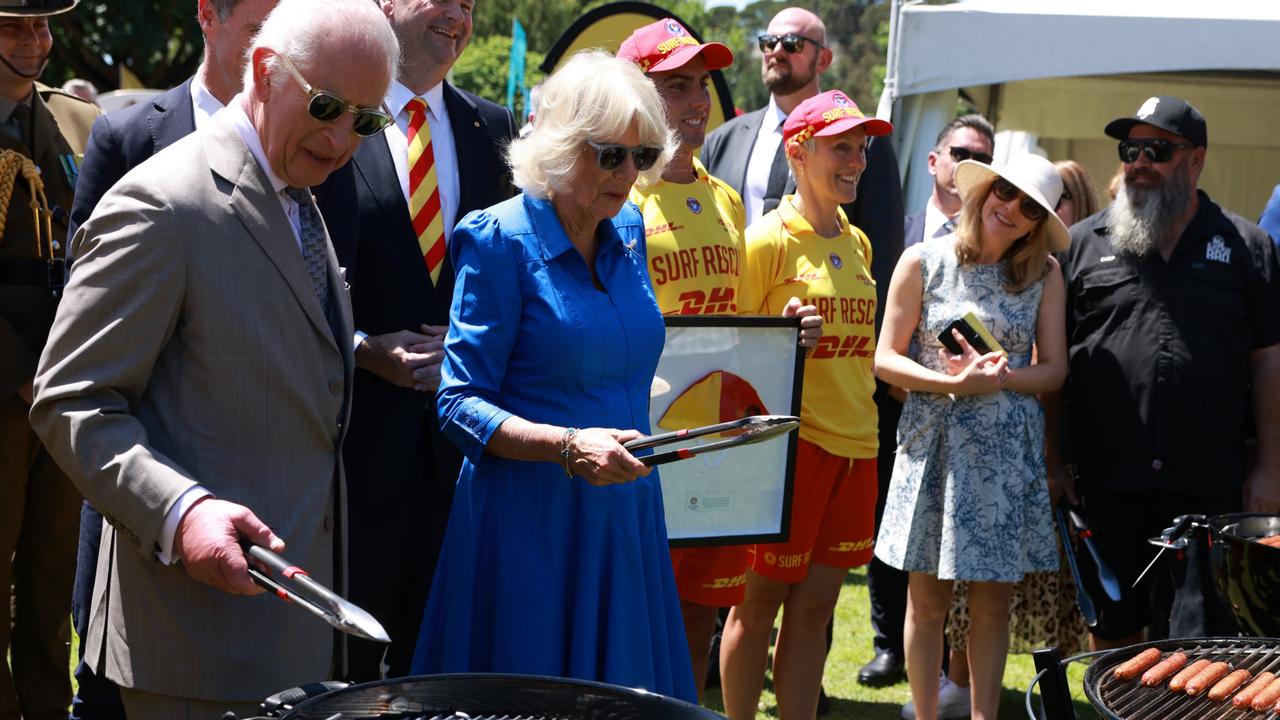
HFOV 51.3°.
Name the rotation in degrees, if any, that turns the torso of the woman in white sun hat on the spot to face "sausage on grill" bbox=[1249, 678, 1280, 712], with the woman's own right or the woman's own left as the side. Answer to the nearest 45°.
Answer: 0° — they already face it

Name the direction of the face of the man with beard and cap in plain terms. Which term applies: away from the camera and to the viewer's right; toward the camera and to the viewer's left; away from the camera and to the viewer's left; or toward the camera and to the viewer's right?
toward the camera and to the viewer's left

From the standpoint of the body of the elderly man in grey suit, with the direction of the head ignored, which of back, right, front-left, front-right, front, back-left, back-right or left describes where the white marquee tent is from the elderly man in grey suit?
left

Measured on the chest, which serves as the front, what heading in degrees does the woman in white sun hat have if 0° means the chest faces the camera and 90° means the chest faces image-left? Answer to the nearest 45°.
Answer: approximately 0°

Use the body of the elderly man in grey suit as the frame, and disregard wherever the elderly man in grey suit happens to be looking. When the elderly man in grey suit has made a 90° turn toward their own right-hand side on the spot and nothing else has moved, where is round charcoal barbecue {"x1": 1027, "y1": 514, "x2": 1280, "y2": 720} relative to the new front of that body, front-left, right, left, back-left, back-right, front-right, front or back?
back-left

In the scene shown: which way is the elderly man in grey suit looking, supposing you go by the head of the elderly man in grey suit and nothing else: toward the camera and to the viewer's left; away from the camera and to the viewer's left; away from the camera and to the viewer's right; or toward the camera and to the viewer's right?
toward the camera and to the viewer's right

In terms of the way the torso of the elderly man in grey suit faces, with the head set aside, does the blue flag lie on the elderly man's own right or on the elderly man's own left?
on the elderly man's own left

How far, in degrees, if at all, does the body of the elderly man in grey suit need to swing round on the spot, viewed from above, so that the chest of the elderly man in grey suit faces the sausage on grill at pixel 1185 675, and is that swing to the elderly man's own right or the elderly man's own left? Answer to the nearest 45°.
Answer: approximately 45° to the elderly man's own left

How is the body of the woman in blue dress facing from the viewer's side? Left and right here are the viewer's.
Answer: facing the viewer and to the right of the viewer

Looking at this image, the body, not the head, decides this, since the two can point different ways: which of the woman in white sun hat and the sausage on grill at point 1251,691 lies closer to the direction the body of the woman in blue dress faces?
the sausage on grill

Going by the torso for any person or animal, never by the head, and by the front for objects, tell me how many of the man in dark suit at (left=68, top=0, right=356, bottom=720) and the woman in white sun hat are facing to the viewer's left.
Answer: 0

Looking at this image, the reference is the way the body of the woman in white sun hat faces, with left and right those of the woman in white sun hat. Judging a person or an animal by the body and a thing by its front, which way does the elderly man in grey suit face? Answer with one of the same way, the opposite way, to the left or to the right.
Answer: to the left
